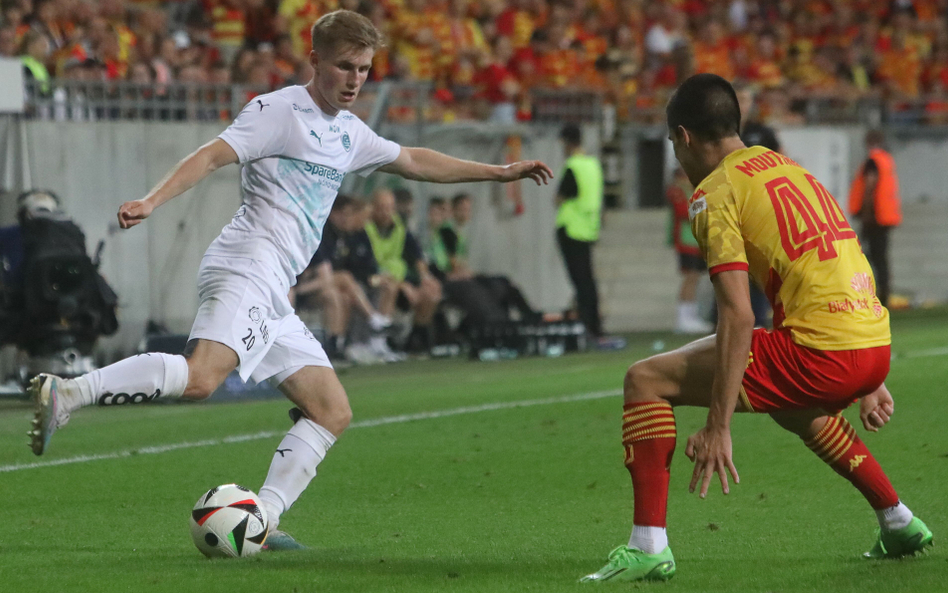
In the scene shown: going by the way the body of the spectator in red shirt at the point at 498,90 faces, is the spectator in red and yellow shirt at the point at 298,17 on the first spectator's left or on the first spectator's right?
on the first spectator's right

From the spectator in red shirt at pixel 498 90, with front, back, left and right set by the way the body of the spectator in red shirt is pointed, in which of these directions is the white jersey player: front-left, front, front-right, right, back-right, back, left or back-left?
front

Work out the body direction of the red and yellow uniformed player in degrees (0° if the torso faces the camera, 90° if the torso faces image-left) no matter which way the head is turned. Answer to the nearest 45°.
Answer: approximately 135°

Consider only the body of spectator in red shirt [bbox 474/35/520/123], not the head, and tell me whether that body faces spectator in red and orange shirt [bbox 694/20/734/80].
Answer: no

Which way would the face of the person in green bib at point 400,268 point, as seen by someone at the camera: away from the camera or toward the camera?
toward the camera

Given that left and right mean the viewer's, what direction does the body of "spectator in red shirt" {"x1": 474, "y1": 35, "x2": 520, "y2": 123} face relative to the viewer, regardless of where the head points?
facing the viewer

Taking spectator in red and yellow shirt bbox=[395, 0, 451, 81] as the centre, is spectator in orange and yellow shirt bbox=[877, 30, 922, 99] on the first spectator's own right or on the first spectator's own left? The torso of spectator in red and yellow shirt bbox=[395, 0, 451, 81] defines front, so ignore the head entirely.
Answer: on the first spectator's own left

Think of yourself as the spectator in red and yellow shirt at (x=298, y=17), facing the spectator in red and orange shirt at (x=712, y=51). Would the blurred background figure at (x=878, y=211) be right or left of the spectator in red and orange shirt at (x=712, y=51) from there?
right

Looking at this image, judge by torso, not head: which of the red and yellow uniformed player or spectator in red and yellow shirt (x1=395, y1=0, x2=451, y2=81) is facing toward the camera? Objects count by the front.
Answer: the spectator in red and yellow shirt

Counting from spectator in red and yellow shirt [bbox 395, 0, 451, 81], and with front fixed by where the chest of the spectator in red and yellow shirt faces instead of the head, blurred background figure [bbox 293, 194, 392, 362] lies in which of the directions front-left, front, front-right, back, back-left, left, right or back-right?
front

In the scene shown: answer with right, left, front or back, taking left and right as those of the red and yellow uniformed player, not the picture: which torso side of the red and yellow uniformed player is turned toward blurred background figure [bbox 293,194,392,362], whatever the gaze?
front

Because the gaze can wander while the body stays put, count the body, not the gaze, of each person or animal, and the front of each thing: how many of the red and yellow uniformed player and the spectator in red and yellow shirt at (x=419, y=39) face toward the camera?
1

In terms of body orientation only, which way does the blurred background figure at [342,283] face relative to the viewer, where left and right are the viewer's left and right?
facing the viewer and to the right of the viewer

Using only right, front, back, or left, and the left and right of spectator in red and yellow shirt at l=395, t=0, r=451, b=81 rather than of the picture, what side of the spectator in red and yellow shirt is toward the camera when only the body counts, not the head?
front

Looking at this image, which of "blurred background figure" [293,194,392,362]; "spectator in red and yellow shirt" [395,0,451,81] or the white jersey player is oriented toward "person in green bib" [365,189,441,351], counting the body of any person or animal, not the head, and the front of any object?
the spectator in red and yellow shirt

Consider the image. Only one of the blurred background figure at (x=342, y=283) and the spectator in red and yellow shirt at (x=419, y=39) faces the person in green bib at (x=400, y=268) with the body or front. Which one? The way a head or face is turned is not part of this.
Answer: the spectator in red and yellow shirt

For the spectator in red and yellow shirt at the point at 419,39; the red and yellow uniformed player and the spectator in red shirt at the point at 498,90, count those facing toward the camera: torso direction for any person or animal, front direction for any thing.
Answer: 2

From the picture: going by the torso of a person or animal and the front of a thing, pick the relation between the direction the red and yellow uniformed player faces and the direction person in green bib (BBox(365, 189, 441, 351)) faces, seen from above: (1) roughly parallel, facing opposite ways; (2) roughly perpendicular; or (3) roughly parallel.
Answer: roughly parallel, facing opposite ways

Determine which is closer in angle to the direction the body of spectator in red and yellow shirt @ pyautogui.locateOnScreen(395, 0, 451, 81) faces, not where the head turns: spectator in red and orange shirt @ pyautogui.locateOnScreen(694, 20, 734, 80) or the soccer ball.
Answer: the soccer ball

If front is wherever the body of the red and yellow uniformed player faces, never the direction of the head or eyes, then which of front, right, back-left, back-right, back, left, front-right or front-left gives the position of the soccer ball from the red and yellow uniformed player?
front-left

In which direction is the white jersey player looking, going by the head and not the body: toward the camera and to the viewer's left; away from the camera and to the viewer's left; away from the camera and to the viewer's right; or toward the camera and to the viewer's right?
toward the camera and to the viewer's right
